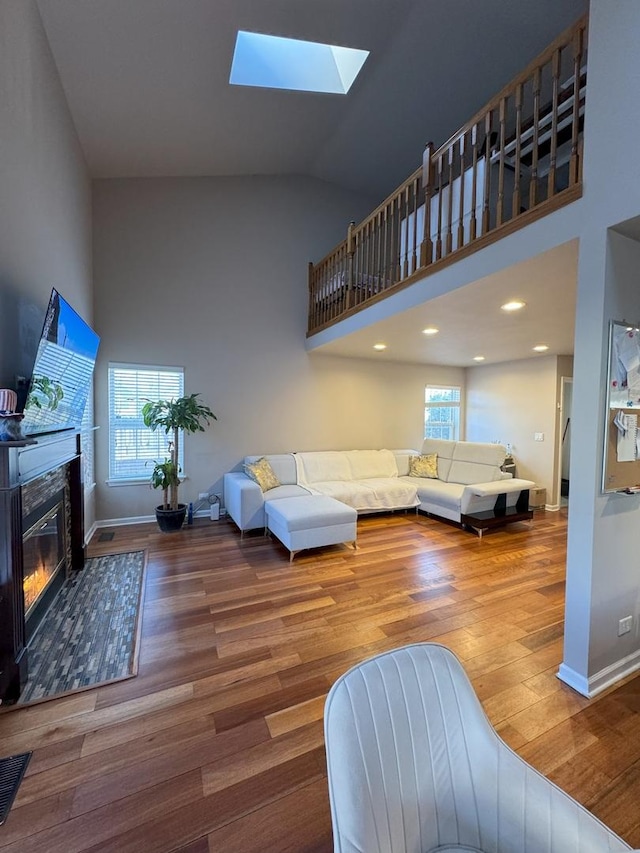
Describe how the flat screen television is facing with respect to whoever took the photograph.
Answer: facing the viewer and to the right of the viewer

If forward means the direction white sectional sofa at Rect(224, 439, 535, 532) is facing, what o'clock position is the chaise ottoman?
The chaise ottoman is roughly at 1 o'clock from the white sectional sofa.

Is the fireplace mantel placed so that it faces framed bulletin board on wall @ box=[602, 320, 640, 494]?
yes

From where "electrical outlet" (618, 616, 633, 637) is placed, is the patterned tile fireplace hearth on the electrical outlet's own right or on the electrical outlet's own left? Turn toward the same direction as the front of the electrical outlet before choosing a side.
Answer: on the electrical outlet's own right

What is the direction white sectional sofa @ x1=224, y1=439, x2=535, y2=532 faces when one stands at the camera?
facing the viewer

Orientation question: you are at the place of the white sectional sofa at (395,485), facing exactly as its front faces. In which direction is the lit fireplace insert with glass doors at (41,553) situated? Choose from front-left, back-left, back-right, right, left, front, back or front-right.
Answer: front-right

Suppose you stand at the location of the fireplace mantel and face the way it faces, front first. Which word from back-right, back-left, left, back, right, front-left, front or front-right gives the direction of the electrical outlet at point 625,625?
front
